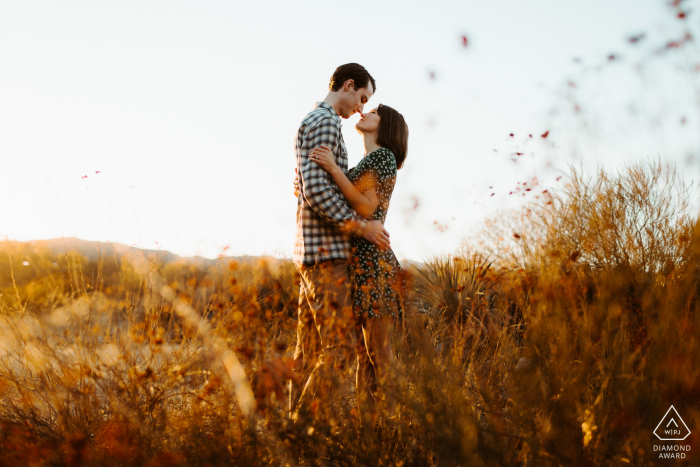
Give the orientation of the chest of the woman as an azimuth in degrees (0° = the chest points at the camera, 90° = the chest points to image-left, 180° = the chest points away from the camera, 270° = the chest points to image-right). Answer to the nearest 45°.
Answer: approximately 90°

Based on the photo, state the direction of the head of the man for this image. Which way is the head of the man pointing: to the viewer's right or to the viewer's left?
to the viewer's right

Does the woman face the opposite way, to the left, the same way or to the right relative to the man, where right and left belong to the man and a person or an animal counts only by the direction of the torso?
the opposite way

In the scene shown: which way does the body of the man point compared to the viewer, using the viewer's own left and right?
facing to the right of the viewer

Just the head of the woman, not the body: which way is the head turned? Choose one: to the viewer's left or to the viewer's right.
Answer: to the viewer's left
